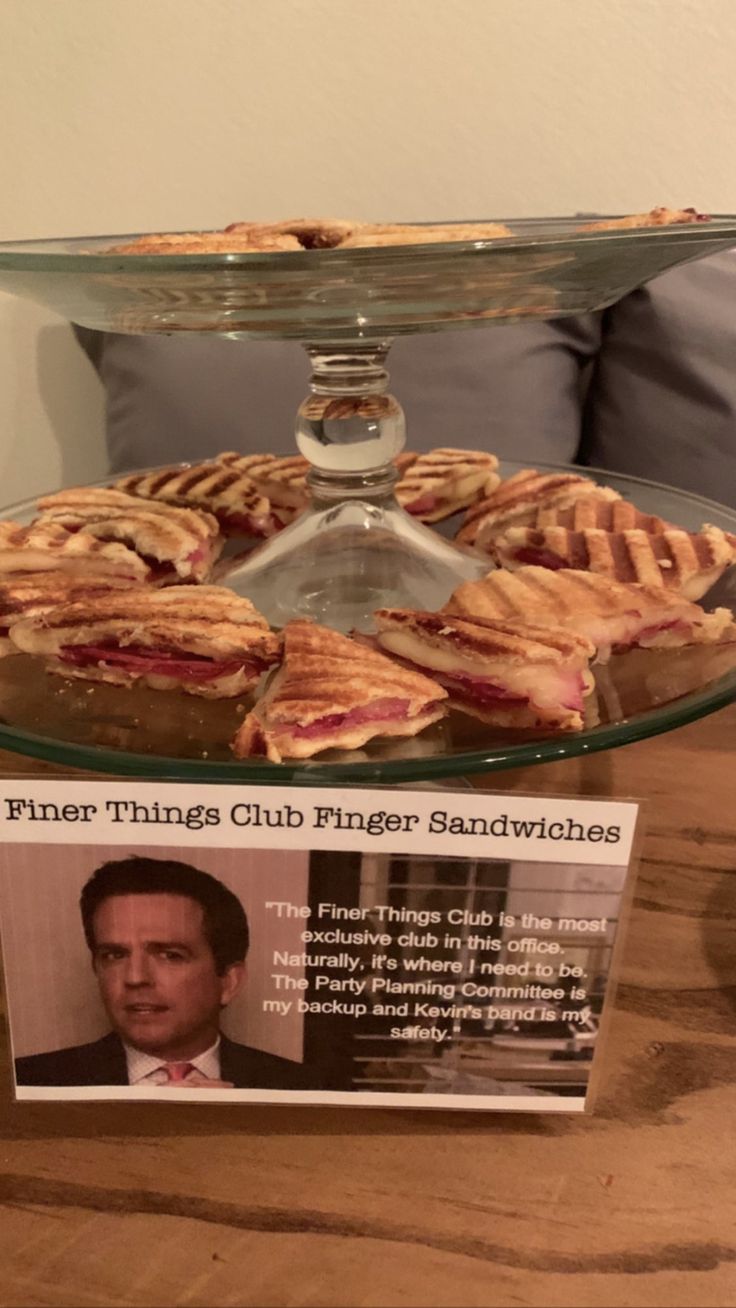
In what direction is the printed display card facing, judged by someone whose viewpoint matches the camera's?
facing the viewer

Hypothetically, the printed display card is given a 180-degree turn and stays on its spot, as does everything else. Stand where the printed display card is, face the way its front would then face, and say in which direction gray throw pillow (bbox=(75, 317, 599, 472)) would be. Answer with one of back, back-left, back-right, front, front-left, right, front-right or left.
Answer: front
